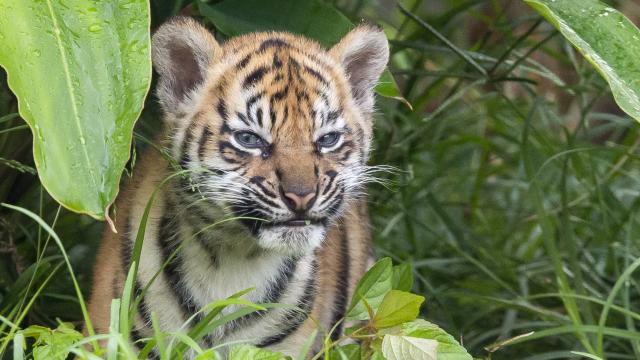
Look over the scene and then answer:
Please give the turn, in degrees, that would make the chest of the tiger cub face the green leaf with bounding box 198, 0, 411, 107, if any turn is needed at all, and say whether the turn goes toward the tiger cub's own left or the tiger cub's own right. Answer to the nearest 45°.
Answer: approximately 180°

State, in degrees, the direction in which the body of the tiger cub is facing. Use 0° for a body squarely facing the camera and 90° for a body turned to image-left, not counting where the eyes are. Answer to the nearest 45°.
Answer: approximately 0°

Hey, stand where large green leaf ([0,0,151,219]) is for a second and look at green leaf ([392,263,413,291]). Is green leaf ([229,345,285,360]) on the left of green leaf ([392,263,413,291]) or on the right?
right
